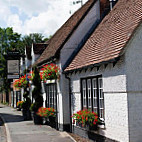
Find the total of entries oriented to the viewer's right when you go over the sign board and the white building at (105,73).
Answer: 0

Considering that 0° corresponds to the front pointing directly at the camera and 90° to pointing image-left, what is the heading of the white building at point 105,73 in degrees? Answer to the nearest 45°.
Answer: approximately 45°

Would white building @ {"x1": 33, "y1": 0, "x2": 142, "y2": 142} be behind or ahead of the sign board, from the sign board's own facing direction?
ahead

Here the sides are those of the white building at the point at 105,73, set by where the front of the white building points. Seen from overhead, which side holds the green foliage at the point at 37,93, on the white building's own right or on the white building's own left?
on the white building's own right
